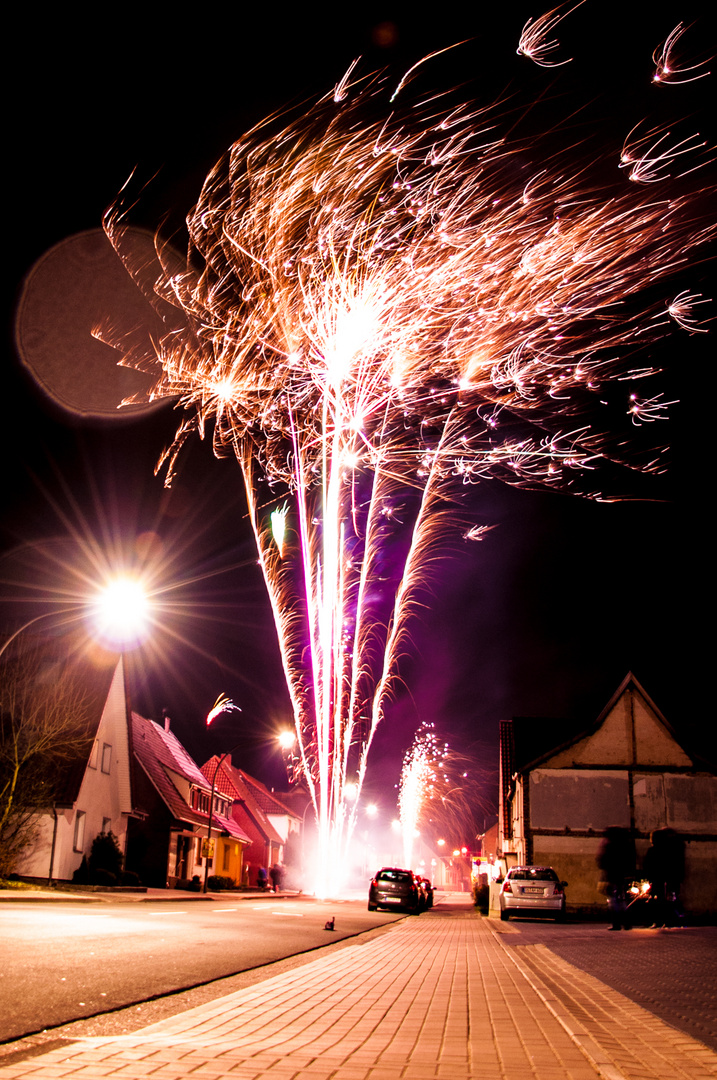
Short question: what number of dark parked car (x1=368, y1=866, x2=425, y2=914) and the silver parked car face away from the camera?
2

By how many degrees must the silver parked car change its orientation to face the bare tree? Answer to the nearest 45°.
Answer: approximately 90° to its left

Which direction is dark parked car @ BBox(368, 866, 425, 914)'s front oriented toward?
away from the camera

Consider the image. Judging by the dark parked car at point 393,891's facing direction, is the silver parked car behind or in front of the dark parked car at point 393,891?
behind

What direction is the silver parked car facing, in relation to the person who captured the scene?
facing away from the viewer

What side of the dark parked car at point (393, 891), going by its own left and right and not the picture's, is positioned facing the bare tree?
left
